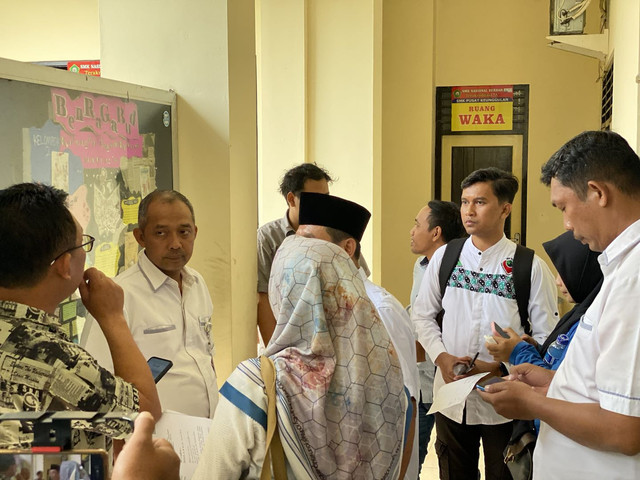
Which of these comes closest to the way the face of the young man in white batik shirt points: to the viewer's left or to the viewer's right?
to the viewer's left

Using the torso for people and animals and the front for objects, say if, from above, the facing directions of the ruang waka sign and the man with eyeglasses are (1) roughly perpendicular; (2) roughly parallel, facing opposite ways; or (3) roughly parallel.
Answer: roughly parallel, facing opposite ways

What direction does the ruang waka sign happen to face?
toward the camera

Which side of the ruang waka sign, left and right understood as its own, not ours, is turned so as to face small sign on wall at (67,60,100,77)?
right

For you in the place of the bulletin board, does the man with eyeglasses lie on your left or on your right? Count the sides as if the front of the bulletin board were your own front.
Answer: on your right

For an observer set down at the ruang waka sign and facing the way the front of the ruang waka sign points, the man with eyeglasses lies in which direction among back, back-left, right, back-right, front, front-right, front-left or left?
front

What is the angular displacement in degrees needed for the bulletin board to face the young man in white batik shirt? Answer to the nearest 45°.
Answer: approximately 45° to its left

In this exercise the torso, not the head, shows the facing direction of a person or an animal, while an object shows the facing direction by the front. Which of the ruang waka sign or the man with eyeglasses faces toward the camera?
the ruang waka sign

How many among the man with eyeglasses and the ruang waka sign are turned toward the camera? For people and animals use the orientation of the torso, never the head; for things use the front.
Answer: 1

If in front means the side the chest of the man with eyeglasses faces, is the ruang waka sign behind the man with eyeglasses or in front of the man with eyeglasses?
in front

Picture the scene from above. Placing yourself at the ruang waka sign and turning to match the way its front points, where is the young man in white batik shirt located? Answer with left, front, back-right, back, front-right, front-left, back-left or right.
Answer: front

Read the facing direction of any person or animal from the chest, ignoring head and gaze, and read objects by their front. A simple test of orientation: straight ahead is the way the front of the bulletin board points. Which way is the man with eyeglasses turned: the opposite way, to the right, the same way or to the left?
to the left

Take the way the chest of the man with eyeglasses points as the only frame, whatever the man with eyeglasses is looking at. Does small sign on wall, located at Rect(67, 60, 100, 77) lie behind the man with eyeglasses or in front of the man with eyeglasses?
in front

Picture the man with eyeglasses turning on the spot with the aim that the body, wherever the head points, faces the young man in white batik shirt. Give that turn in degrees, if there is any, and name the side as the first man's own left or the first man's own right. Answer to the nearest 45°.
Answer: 0° — they already face them

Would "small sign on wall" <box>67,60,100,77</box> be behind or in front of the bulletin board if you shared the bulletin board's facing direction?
behind

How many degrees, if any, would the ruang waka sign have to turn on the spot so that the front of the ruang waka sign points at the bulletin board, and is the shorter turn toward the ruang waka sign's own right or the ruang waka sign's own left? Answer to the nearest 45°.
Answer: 0° — it already faces it

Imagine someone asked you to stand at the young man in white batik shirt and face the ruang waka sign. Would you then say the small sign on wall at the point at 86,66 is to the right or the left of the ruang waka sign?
left
